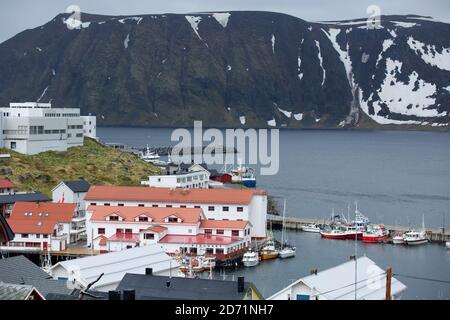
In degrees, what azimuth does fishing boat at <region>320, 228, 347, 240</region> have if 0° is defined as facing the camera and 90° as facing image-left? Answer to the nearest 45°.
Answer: approximately 90°

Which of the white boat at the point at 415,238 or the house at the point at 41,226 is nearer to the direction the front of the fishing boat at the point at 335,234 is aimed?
the house

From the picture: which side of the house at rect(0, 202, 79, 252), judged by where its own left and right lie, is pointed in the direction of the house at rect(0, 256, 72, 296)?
front

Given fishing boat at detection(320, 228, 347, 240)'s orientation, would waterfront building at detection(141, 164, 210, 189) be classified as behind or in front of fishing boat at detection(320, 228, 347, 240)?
in front

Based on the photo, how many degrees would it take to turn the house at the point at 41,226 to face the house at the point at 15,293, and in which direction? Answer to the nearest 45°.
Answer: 0° — it already faces it

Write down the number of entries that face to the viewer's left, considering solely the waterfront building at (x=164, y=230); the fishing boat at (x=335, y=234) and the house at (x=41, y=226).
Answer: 1

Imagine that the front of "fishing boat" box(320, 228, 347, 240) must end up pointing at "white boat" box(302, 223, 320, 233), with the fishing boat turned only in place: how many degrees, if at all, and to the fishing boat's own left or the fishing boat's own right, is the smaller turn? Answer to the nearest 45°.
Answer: approximately 45° to the fishing boat's own right

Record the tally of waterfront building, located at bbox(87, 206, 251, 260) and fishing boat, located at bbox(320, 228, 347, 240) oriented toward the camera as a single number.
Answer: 1
